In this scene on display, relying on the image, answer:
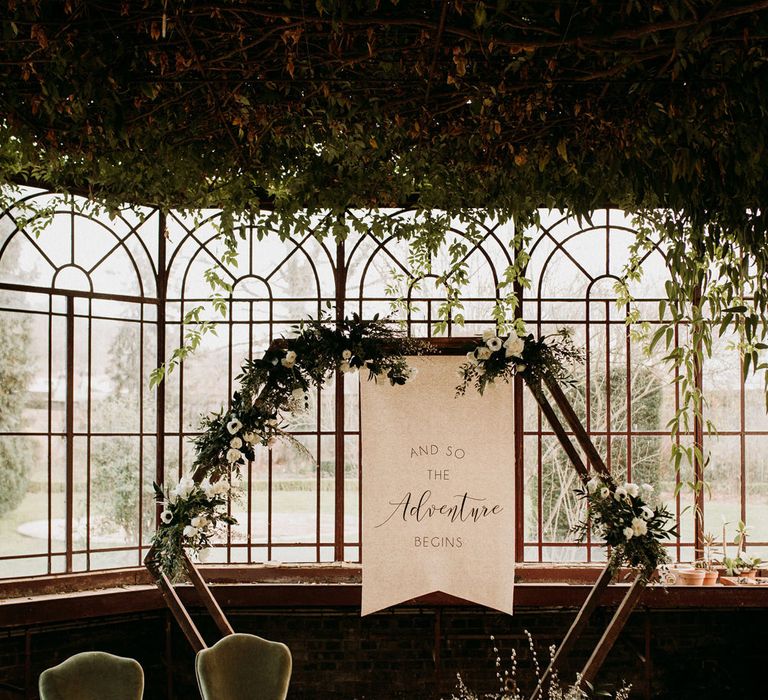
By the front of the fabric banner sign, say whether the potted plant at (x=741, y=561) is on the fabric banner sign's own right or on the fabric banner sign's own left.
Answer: on the fabric banner sign's own left

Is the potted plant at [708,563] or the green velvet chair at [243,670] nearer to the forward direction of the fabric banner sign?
the green velvet chair

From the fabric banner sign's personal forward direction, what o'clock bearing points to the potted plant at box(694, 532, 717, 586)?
The potted plant is roughly at 8 o'clock from the fabric banner sign.

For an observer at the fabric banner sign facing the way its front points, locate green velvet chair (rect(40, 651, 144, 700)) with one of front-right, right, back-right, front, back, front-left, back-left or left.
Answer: front-right

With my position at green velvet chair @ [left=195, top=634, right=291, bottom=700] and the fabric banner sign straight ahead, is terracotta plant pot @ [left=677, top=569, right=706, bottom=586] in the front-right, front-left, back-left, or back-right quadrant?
front-right

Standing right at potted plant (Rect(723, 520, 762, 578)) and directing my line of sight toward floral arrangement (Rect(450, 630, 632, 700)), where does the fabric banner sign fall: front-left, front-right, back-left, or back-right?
front-right

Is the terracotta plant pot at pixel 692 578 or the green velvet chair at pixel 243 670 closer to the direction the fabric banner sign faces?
the green velvet chair

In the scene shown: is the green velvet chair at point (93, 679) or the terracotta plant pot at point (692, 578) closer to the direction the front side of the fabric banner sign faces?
the green velvet chair

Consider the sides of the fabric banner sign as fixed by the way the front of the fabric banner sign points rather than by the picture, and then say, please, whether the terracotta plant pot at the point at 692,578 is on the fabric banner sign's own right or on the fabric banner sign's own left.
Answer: on the fabric banner sign's own left

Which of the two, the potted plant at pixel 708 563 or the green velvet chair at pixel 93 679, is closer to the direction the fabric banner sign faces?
the green velvet chair

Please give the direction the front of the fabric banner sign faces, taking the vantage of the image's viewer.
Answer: facing the viewer
